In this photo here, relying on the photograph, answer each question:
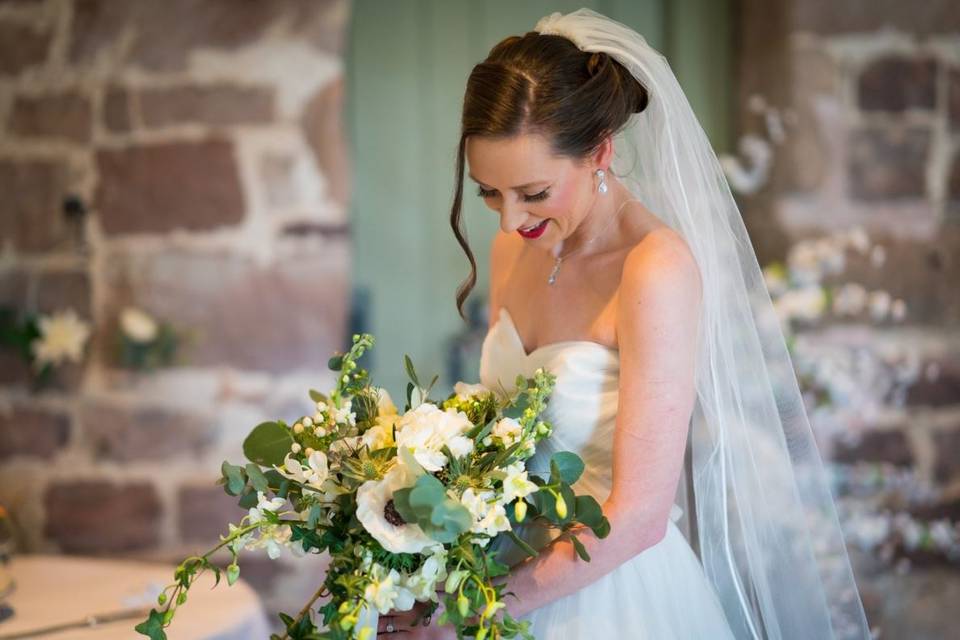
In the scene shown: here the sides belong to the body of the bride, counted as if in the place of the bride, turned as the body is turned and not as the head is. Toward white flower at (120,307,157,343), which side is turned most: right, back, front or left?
right

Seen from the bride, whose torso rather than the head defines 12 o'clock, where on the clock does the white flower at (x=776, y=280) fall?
The white flower is roughly at 5 o'clock from the bride.

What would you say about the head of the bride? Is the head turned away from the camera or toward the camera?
toward the camera

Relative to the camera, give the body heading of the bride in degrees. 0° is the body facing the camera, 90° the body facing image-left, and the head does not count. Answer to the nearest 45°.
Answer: approximately 45°

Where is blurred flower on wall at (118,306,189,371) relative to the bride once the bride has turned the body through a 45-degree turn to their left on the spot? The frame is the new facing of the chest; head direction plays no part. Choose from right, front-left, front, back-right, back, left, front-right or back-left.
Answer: back-right

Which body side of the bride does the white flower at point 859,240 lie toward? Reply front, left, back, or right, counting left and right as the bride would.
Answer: back

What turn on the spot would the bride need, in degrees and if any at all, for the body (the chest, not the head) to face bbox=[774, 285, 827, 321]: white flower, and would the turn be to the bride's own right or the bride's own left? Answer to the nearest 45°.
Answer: approximately 135° to the bride's own right

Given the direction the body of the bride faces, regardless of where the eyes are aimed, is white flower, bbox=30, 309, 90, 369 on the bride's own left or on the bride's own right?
on the bride's own right

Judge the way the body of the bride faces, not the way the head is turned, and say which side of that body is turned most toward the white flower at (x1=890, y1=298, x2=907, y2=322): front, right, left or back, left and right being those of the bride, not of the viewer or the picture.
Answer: back
